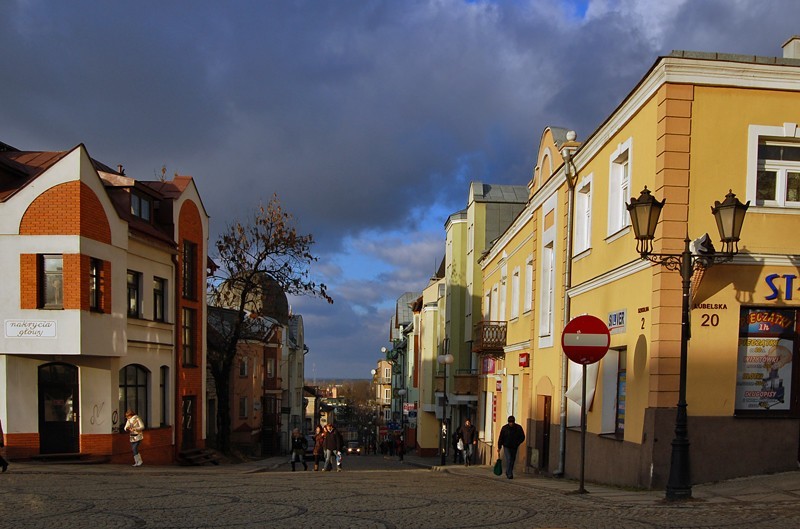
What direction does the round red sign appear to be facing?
toward the camera

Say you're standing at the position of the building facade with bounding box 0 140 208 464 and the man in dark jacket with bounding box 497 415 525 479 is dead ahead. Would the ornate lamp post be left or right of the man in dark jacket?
right

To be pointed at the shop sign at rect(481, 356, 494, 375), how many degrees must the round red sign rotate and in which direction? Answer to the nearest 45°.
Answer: approximately 180°

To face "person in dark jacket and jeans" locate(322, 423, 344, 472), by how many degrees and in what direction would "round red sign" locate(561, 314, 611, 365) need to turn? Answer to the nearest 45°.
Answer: approximately 135° to its right

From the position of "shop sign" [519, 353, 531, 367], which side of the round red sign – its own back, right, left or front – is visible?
back

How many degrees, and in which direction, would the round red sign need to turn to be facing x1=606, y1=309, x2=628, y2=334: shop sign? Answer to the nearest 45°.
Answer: approximately 180°

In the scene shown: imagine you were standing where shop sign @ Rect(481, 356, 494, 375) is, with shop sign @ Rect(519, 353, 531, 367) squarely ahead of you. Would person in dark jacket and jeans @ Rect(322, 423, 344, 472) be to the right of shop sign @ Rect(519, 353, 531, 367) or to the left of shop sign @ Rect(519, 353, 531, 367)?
right
